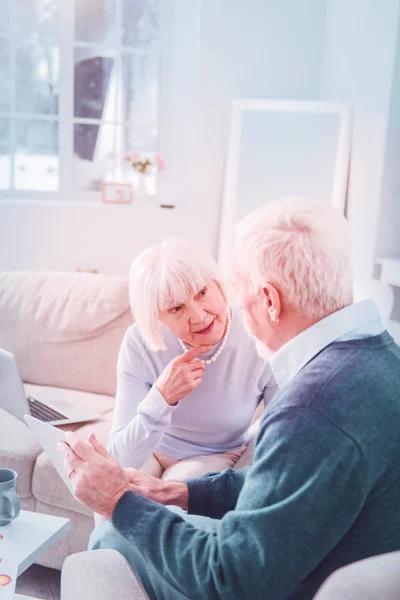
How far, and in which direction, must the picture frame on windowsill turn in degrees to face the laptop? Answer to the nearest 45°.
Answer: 0° — it already faces it

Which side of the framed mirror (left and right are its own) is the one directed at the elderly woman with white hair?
front

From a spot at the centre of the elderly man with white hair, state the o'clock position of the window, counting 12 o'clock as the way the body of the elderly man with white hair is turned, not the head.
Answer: The window is roughly at 1 o'clock from the elderly man with white hair.

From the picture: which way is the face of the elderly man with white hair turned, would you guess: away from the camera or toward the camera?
away from the camera

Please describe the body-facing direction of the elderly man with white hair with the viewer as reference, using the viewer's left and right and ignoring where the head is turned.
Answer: facing away from the viewer and to the left of the viewer

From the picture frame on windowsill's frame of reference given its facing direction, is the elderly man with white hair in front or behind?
in front

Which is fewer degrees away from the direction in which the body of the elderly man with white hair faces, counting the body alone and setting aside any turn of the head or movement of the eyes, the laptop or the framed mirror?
the laptop

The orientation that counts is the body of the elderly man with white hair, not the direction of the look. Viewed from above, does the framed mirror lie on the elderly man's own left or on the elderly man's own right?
on the elderly man's own right

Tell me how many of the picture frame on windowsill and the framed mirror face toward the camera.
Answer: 2

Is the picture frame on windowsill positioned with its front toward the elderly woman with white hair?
yes
